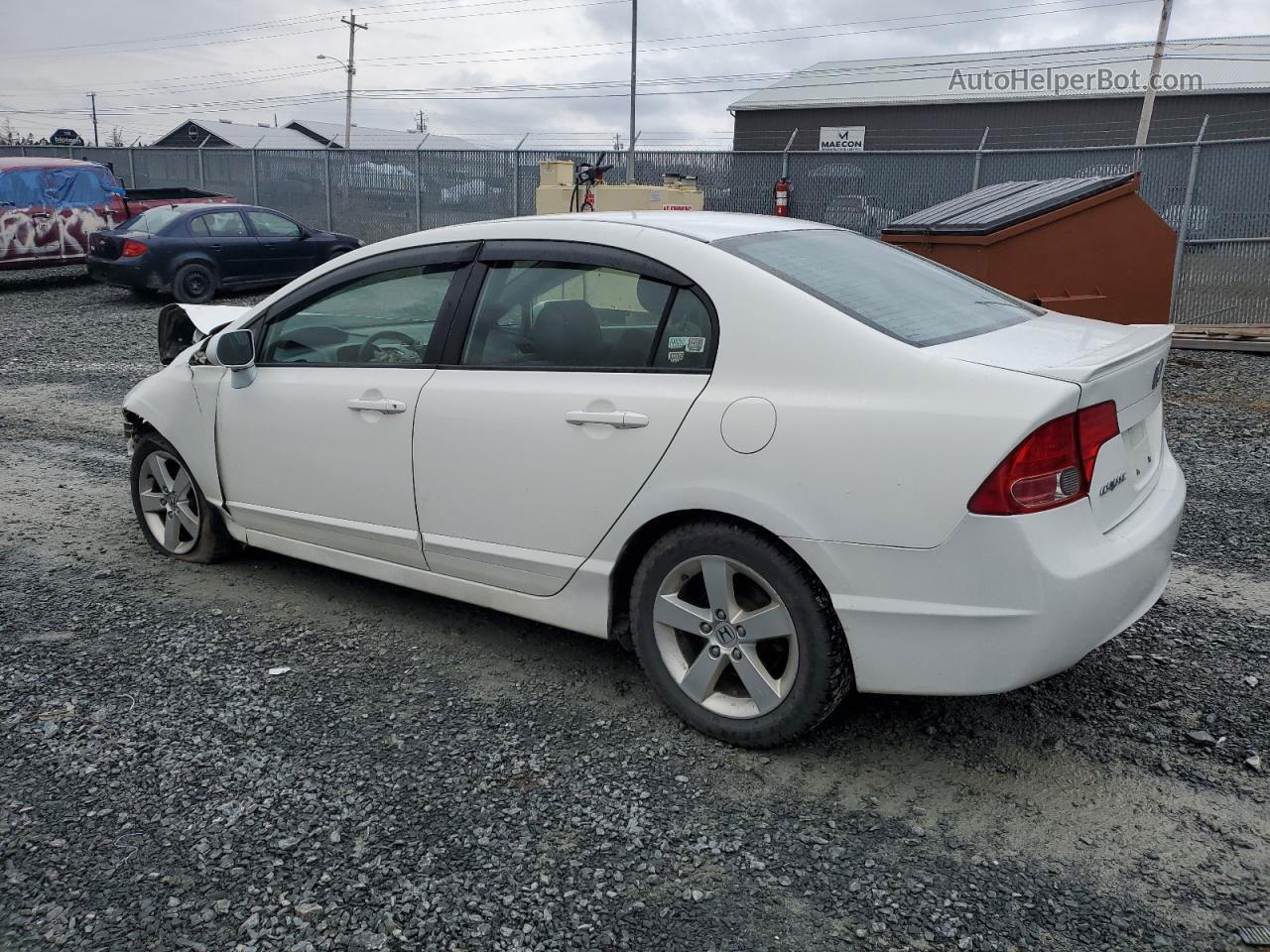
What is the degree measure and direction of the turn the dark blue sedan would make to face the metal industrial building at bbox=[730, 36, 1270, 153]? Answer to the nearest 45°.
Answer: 0° — it already faces it

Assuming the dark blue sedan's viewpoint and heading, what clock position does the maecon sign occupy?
The maecon sign is roughly at 12 o'clock from the dark blue sedan.

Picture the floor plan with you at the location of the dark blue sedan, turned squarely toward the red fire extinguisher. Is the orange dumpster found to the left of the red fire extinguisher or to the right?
right

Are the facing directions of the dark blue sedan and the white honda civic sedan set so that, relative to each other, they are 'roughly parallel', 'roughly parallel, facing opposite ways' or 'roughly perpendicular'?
roughly perpendicular

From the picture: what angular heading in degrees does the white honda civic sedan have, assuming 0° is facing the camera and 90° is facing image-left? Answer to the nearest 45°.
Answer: approximately 135°

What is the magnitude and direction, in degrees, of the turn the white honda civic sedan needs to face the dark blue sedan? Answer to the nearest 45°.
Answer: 0° — it already faces it

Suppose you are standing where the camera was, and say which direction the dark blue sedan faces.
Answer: facing away from the viewer and to the right of the viewer

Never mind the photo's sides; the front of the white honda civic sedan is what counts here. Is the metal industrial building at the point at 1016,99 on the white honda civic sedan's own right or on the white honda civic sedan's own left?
on the white honda civic sedan's own right

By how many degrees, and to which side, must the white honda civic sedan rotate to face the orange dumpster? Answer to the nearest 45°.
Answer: approximately 90° to its right

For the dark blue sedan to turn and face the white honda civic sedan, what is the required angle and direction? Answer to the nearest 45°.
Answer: approximately 135° to its right

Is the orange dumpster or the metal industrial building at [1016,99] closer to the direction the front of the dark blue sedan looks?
the metal industrial building
